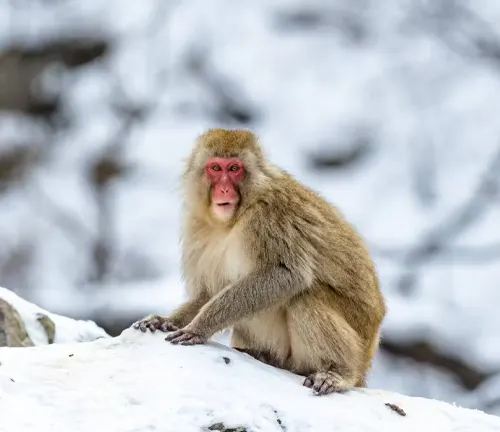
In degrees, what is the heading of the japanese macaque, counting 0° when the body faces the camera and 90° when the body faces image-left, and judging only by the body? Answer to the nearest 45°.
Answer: approximately 45°

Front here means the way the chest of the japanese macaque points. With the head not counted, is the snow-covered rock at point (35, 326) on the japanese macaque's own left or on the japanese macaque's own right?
on the japanese macaque's own right
